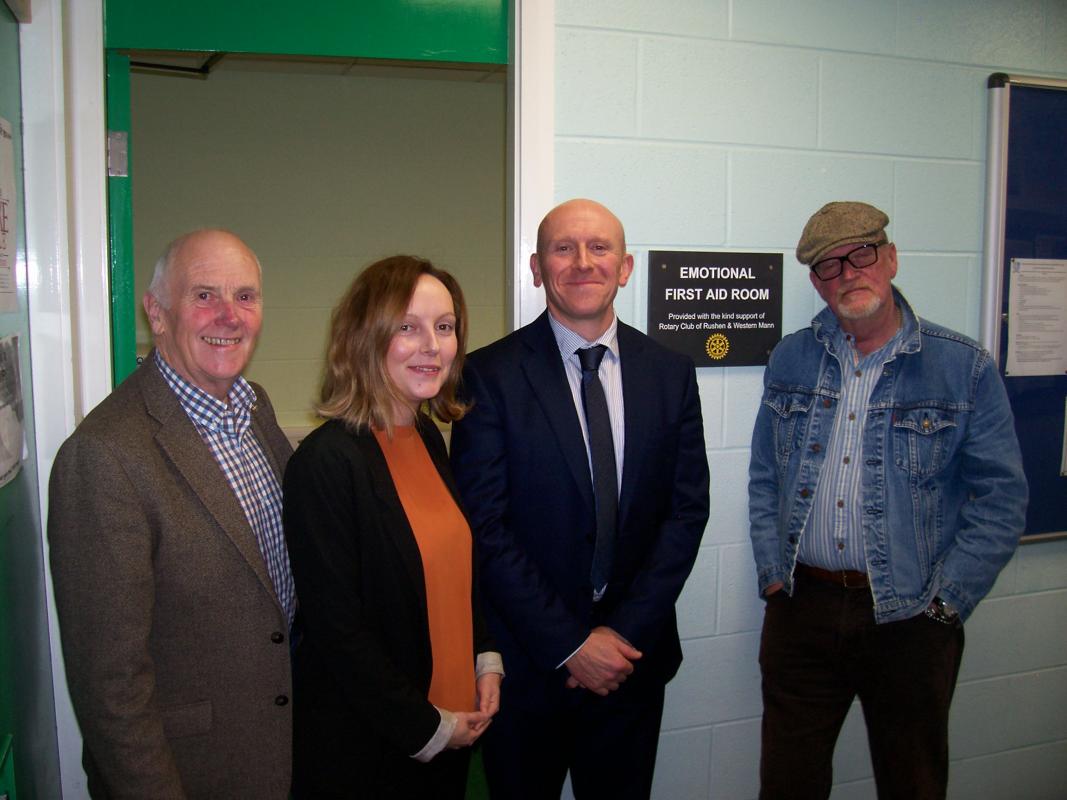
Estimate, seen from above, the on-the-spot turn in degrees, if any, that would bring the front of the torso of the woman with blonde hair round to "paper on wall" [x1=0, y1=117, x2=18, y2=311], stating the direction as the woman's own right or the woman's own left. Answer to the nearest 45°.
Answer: approximately 135° to the woman's own right

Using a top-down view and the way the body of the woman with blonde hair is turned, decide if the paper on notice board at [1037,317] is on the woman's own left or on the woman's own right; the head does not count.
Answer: on the woman's own left

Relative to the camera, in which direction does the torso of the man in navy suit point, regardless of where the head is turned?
toward the camera

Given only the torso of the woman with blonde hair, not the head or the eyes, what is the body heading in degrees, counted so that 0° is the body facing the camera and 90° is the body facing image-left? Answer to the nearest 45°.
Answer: approximately 315°

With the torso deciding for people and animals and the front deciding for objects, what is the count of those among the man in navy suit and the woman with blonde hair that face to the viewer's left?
0
